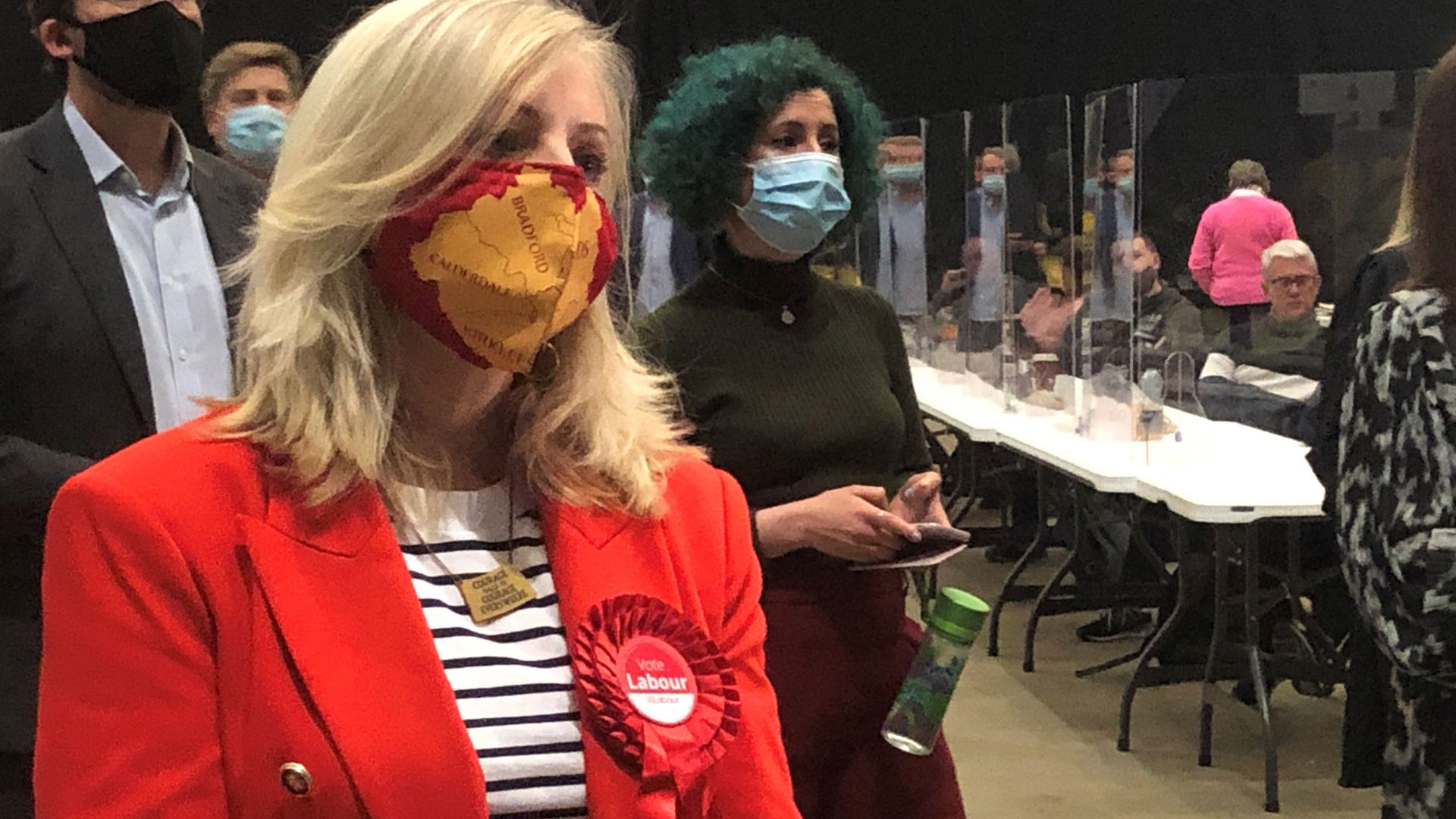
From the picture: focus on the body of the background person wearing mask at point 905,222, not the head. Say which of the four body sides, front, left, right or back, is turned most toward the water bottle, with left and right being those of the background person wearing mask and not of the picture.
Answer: front

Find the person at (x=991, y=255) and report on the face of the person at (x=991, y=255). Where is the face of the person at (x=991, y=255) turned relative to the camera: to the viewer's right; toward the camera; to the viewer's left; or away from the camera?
toward the camera

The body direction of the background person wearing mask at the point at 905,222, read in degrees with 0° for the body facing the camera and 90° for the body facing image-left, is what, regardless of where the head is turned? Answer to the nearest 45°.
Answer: approximately 0°

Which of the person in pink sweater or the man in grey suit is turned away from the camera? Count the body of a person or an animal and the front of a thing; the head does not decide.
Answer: the person in pink sweater

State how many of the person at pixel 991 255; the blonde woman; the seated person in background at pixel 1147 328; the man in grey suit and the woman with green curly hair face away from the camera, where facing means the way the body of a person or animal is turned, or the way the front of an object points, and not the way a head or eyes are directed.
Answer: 0

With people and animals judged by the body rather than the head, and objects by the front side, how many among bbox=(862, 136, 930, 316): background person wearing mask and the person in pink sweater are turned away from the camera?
1

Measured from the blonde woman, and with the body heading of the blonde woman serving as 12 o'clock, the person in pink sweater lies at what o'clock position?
The person in pink sweater is roughly at 9 o'clock from the blonde woman.

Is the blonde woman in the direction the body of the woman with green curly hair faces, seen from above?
no

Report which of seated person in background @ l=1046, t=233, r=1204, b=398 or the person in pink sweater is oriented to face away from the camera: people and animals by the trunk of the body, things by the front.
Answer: the person in pink sweater

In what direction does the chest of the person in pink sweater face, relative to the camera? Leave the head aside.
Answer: away from the camera

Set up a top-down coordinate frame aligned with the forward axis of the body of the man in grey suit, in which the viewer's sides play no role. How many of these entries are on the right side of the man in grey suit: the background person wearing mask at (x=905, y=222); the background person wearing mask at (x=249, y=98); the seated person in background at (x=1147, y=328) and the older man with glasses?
0

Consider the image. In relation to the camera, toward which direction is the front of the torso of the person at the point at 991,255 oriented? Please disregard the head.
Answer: toward the camera

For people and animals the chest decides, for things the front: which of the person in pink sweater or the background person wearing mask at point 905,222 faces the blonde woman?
the background person wearing mask

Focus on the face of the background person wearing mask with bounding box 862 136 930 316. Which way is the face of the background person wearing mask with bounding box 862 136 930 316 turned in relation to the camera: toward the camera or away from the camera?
toward the camera

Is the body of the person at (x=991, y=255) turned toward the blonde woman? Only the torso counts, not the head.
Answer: yes

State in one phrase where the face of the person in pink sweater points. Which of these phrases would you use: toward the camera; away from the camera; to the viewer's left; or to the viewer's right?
away from the camera

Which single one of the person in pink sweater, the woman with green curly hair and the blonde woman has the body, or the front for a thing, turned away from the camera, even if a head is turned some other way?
the person in pink sweater

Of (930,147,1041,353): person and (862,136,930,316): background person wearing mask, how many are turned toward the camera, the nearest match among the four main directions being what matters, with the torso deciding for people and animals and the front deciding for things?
2

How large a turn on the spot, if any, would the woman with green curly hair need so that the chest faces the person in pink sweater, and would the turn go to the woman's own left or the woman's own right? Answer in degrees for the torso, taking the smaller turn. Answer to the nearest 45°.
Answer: approximately 90° to the woman's own left

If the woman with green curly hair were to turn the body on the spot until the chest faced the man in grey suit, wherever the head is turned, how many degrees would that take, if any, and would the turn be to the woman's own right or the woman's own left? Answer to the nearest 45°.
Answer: approximately 135° to the woman's own right

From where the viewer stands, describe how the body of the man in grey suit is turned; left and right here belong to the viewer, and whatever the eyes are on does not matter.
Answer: facing the viewer and to the right of the viewer

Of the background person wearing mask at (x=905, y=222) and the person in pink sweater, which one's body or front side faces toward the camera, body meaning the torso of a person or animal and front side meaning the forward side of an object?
the background person wearing mask
